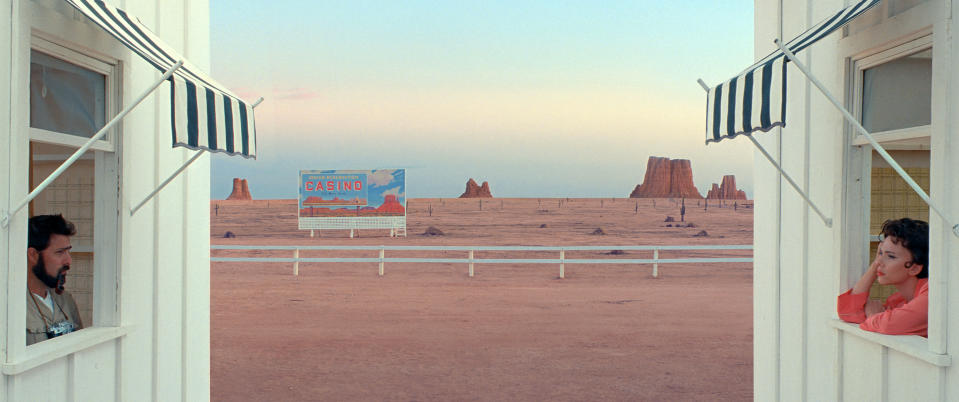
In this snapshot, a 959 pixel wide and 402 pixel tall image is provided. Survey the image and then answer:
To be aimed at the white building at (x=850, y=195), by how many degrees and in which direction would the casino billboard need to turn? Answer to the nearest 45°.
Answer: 0° — it already faces it

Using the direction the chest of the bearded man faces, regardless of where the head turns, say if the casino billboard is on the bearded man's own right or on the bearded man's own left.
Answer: on the bearded man's own left

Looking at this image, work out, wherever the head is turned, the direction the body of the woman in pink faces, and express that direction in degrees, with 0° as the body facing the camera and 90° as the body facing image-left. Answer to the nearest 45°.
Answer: approximately 45°

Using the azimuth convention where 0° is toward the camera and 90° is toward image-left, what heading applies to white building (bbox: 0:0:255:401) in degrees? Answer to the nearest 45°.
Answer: approximately 315°

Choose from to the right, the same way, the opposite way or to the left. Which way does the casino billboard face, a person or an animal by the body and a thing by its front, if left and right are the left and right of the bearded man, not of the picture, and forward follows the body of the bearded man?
to the right

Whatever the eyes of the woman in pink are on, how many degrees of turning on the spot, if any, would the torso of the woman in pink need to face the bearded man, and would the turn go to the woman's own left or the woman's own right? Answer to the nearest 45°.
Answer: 0° — they already face them

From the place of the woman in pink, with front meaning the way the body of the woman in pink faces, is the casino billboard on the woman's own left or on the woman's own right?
on the woman's own right
